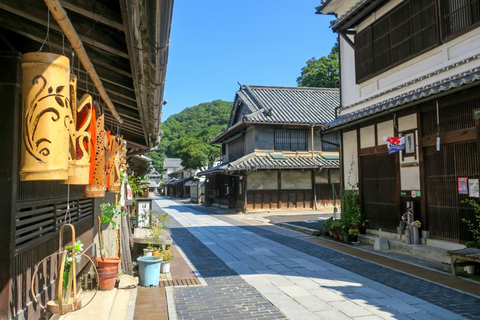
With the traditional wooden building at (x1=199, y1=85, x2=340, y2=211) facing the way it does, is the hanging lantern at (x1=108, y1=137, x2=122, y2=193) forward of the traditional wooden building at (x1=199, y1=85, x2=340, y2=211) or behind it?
forward

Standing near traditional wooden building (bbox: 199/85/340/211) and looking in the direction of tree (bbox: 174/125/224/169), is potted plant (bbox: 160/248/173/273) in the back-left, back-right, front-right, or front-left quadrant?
back-left

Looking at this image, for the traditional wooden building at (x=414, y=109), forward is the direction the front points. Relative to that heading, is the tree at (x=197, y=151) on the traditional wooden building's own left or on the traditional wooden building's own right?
on the traditional wooden building's own right

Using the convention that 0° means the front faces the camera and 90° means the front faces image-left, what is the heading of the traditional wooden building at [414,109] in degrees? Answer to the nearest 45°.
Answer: approximately 45°

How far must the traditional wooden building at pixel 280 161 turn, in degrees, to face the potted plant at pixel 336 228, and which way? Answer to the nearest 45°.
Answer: approximately 45° to its left

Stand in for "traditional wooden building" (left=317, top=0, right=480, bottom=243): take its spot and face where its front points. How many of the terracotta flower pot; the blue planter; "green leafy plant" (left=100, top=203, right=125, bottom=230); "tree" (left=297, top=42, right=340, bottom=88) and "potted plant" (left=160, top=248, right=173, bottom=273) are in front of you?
4

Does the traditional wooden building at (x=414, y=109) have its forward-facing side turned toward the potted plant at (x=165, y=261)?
yes

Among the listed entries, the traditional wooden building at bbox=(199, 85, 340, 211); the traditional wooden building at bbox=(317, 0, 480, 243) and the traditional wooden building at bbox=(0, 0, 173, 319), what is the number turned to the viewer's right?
1
